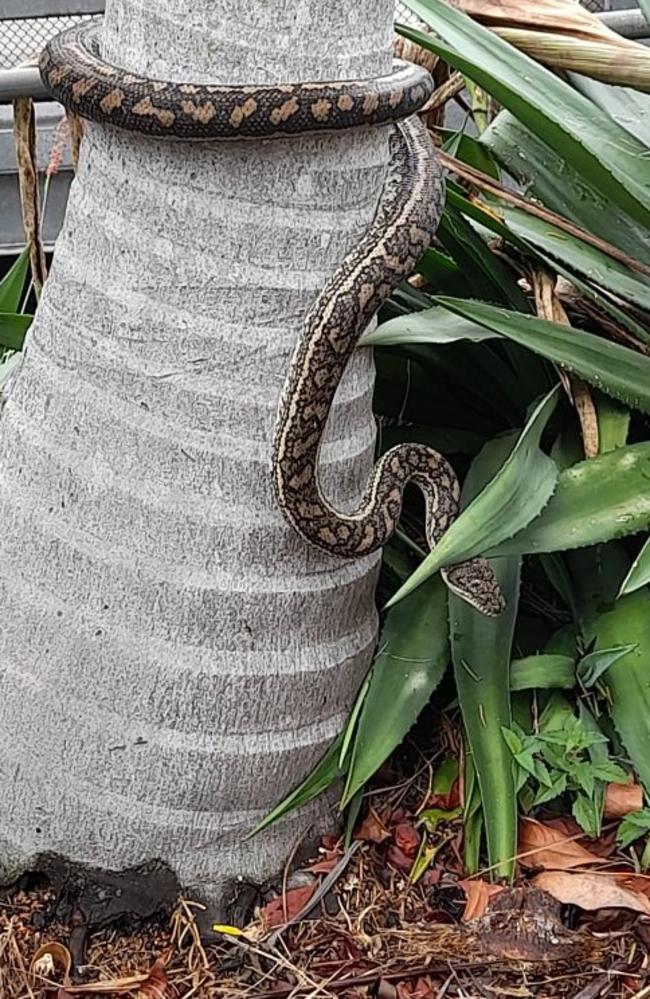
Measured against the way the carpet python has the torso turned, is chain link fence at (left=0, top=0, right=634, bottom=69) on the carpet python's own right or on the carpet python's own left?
on the carpet python's own left

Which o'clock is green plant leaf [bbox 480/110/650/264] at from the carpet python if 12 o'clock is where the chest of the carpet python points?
The green plant leaf is roughly at 10 o'clock from the carpet python.

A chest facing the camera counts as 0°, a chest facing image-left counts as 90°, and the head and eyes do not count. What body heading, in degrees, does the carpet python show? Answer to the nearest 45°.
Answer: approximately 270°
